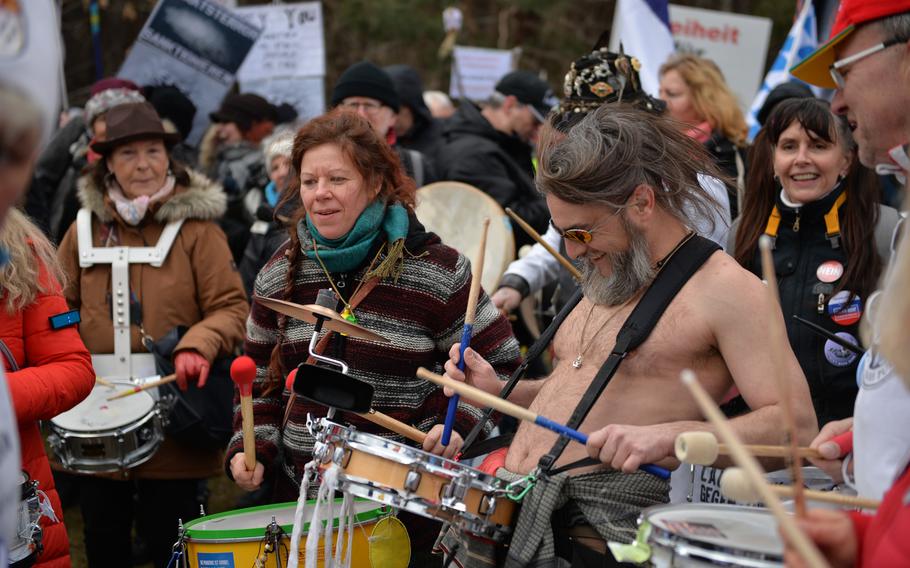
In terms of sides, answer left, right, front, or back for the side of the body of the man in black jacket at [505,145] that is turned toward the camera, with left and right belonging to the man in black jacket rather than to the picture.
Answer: right

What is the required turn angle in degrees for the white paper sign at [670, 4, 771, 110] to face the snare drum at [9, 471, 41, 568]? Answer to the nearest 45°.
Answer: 0° — it already faces it

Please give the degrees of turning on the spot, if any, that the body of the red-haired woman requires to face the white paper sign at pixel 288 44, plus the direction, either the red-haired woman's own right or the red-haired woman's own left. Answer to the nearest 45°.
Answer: approximately 135° to the red-haired woman's own right

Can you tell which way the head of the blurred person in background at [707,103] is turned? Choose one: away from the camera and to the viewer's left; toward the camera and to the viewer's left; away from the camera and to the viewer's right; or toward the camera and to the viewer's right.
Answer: toward the camera and to the viewer's left

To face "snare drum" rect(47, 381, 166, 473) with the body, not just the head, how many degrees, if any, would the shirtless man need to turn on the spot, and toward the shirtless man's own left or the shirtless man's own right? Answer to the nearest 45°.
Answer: approximately 90° to the shirtless man's own right

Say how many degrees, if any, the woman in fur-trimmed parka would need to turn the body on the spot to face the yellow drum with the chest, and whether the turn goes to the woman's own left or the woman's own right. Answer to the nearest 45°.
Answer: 0° — they already face it

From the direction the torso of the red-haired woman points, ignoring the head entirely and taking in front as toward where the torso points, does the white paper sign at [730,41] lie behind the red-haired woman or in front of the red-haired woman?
behind

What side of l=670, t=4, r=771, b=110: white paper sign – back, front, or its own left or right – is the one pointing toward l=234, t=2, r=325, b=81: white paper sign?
right

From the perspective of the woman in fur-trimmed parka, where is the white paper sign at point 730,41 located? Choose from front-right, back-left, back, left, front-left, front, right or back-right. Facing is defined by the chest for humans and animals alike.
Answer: back-left

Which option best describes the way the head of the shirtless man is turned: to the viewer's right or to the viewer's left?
to the viewer's left

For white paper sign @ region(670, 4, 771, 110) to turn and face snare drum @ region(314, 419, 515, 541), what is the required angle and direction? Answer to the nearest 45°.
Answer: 0° — it already faces it
